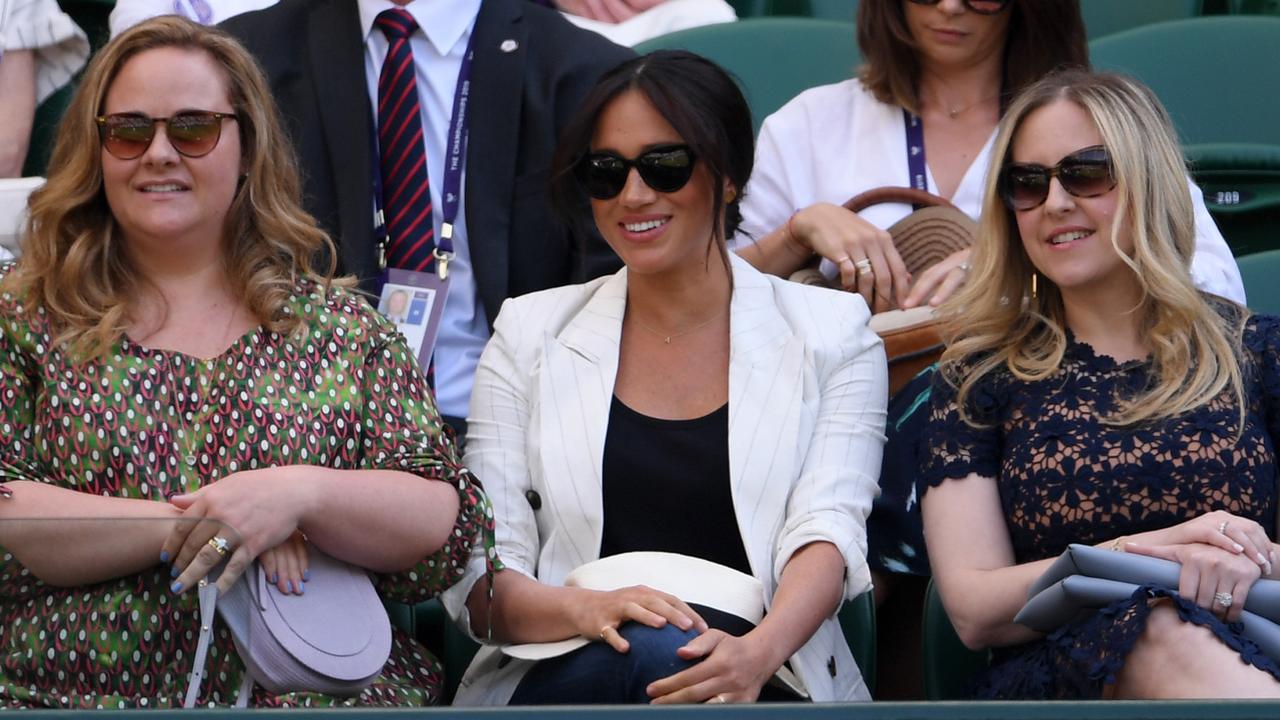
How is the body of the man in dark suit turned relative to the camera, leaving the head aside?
toward the camera

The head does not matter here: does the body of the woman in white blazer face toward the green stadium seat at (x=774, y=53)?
no

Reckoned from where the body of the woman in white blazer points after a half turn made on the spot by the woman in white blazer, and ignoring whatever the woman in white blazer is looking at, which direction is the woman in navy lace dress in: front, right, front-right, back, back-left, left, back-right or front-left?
right

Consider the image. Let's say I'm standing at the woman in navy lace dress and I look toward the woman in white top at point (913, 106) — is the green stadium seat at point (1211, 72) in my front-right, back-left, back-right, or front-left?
front-right

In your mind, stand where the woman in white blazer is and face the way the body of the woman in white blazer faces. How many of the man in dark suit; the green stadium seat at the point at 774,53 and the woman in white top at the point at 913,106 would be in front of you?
0

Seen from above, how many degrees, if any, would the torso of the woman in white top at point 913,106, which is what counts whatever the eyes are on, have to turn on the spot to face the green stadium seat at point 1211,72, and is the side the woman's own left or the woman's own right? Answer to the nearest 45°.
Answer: approximately 135° to the woman's own left

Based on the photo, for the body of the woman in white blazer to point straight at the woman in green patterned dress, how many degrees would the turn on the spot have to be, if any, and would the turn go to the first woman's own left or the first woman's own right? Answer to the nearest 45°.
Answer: approximately 90° to the first woman's own right

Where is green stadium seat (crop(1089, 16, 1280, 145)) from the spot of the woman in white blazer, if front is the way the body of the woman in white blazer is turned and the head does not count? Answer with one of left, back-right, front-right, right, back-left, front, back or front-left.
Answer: back-left

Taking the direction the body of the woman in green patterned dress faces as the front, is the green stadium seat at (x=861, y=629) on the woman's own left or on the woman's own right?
on the woman's own left

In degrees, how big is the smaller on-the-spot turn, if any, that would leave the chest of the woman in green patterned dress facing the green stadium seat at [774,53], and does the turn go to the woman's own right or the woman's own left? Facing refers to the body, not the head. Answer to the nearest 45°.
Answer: approximately 135° to the woman's own left

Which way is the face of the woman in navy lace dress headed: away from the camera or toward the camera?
toward the camera

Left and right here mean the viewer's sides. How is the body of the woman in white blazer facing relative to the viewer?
facing the viewer

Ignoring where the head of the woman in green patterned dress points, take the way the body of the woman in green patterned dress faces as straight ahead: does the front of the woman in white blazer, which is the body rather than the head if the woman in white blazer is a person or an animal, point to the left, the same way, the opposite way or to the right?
the same way

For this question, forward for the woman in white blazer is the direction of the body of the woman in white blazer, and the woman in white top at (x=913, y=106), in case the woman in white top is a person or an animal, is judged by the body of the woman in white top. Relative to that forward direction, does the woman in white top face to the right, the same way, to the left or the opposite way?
the same way

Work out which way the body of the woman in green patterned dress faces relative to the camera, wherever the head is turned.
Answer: toward the camera

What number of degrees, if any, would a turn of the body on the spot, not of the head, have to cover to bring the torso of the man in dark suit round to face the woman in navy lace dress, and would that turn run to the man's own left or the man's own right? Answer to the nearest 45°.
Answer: approximately 45° to the man's own left

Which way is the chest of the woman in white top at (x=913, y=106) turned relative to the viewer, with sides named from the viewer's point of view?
facing the viewer

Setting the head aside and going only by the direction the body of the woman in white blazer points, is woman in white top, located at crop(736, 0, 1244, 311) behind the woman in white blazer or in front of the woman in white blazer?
behind
